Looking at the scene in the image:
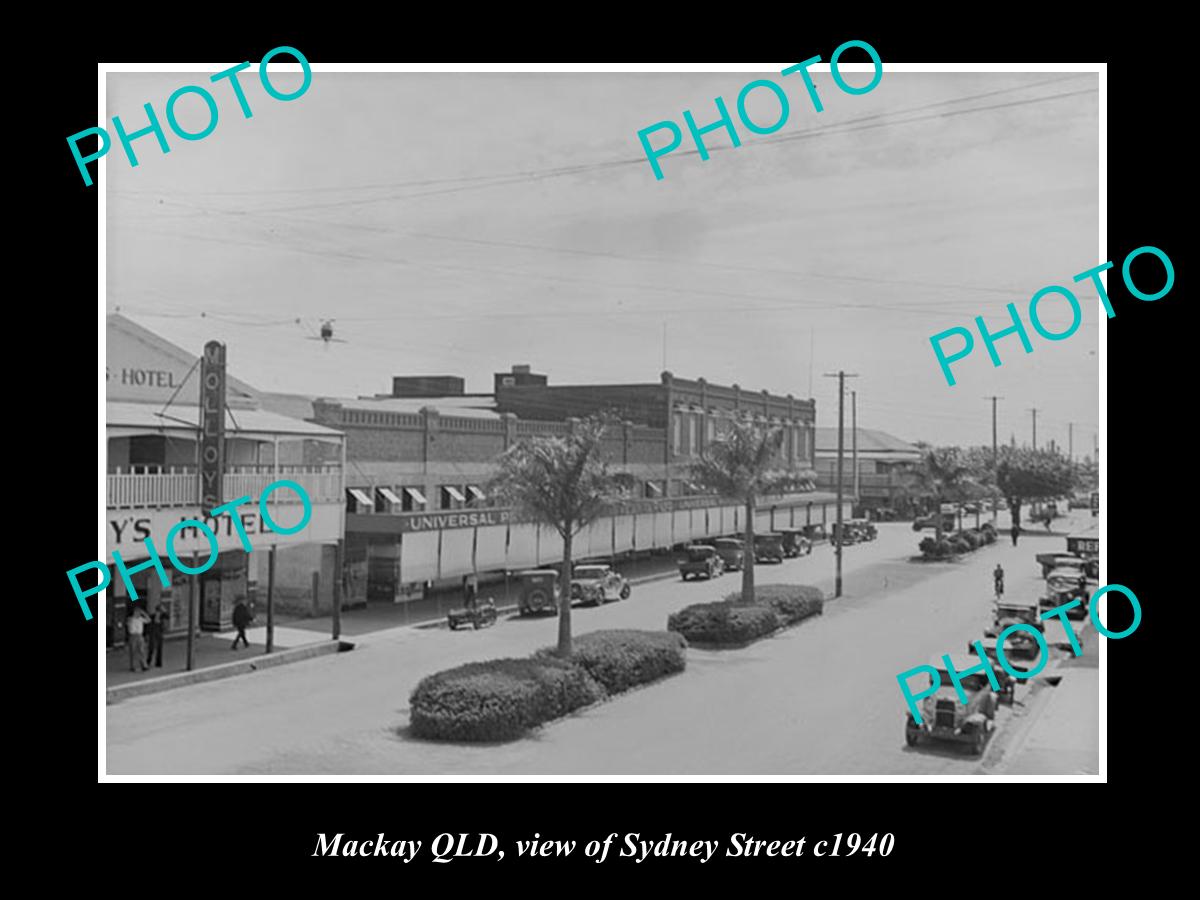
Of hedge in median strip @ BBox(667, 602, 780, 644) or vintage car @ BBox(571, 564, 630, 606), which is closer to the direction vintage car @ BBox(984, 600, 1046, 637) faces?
the hedge in median strip

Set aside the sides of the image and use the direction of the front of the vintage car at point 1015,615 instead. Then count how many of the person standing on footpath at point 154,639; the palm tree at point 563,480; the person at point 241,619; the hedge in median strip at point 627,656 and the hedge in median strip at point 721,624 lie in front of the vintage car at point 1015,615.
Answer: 5

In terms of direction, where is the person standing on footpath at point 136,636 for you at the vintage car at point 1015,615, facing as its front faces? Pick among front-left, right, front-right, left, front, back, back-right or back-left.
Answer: front

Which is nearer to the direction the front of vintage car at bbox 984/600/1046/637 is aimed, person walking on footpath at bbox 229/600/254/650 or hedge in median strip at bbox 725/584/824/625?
the person walking on footpath

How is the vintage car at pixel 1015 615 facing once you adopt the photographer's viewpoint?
facing the viewer and to the left of the viewer

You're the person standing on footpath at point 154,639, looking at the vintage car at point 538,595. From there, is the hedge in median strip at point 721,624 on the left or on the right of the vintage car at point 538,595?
right
